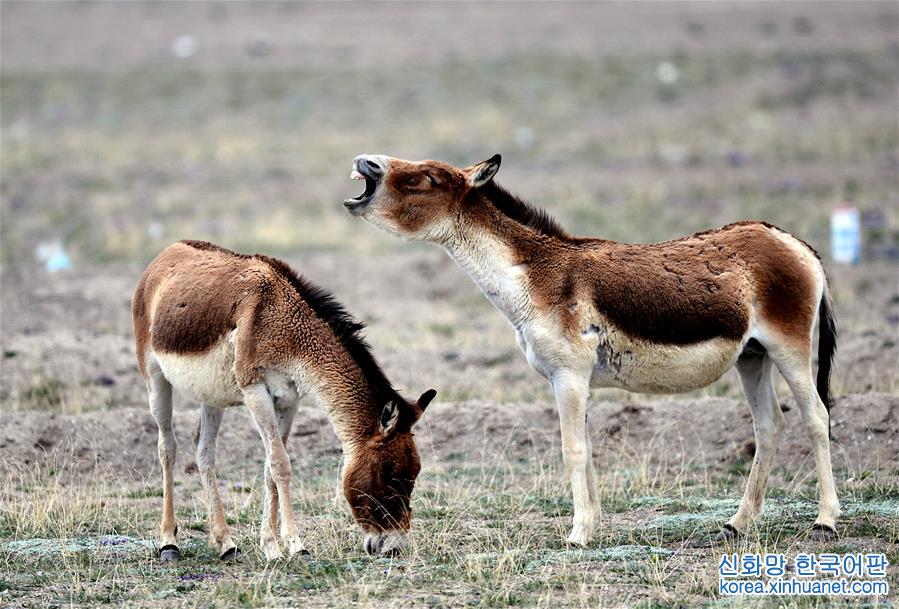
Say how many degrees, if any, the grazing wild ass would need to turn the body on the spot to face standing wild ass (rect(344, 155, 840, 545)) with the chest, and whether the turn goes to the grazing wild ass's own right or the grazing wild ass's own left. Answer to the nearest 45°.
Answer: approximately 45° to the grazing wild ass's own left

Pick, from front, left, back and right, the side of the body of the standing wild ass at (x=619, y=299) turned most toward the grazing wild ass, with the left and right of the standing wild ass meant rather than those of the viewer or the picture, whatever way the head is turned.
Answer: front

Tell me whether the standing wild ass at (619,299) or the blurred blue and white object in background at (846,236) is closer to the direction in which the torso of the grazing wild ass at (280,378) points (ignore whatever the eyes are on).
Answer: the standing wild ass

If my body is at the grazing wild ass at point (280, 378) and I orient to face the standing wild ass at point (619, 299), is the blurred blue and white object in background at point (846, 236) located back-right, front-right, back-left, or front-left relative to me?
front-left

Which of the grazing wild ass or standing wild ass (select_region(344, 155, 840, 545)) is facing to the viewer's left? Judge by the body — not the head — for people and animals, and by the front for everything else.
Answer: the standing wild ass

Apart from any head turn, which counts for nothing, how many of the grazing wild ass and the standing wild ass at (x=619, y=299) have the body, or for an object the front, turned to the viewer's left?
1

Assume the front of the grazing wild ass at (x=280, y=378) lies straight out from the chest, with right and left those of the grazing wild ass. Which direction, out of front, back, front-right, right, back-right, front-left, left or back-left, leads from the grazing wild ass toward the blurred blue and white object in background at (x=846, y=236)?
left

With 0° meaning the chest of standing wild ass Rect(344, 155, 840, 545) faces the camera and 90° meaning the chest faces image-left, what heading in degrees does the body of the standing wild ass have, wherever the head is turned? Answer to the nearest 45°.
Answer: approximately 90°

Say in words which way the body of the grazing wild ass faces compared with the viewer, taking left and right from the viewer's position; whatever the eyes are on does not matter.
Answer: facing the viewer and to the right of the viewer

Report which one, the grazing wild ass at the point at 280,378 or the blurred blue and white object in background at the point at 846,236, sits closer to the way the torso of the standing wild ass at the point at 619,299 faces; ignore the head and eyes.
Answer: the grazing wild ass
